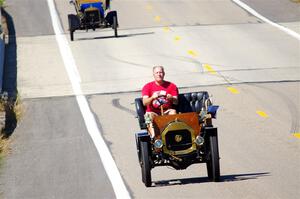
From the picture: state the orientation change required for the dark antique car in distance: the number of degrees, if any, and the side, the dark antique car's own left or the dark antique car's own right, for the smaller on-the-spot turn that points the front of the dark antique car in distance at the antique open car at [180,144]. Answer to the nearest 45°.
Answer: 0° — it already faces it

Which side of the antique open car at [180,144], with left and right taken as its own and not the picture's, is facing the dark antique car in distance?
back

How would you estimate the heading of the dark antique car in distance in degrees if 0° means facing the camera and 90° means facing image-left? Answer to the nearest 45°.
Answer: approximately 0°

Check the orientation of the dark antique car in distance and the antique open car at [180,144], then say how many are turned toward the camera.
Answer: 2

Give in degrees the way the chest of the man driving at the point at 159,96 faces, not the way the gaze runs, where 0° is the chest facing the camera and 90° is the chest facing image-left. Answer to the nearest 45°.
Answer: approximately 0°
